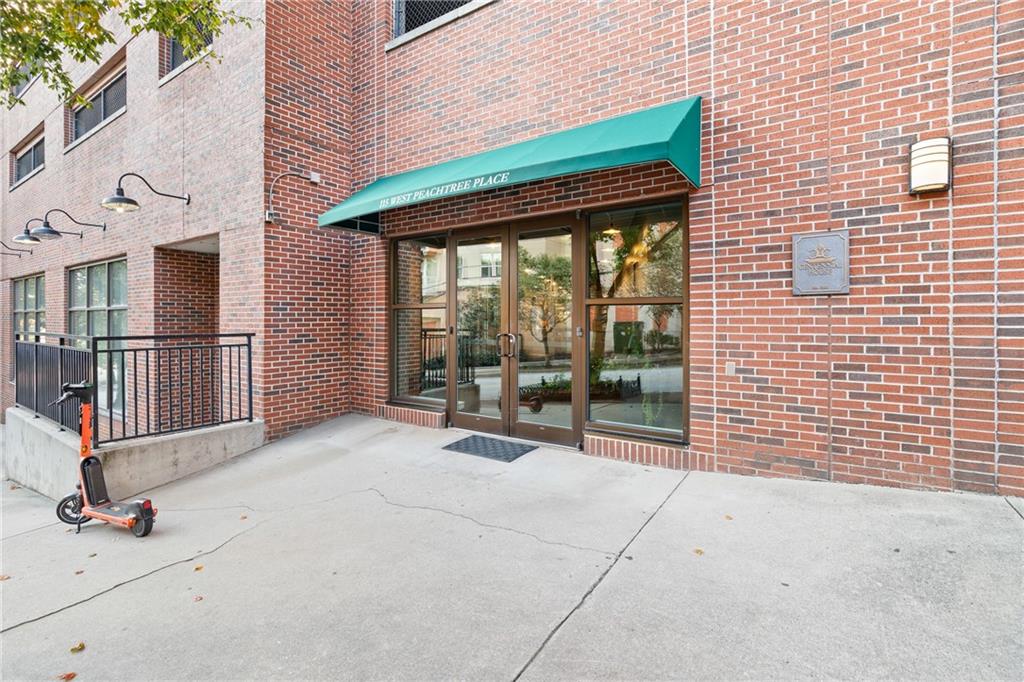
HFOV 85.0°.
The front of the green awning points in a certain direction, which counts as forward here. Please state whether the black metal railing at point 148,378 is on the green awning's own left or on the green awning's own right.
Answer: on the green awning's own right

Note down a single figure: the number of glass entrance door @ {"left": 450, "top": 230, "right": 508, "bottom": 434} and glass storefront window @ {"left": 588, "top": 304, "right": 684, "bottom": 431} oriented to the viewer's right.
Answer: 0

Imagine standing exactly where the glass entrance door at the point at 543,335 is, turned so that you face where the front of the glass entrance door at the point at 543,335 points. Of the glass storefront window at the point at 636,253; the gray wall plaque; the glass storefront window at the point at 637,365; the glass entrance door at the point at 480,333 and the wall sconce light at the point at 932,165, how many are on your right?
1

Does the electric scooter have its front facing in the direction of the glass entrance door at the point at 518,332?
no

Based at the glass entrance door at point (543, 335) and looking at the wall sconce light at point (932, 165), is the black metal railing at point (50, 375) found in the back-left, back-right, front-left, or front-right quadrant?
back-right

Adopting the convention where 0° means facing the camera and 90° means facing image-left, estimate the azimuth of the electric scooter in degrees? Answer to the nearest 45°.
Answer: approximately 135°

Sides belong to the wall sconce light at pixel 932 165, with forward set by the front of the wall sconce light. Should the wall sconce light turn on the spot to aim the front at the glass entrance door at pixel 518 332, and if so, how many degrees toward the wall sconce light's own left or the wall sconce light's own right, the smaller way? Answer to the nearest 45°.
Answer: approximately 45° to the wall sconce light's own right

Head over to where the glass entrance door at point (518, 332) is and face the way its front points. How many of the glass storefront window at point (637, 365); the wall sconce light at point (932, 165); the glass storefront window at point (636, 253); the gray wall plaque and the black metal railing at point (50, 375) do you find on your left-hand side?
4

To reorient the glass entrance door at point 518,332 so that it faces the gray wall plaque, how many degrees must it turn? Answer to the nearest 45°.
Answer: approximately 90° to its left

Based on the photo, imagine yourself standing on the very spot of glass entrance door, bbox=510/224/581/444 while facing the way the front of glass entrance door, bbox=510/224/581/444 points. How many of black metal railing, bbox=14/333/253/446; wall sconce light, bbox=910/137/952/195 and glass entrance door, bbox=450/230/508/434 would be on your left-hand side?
1

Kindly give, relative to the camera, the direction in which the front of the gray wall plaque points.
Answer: facing the viewer and to the left of the viewer

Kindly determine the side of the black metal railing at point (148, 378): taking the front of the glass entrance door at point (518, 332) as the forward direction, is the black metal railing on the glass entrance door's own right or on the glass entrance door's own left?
on the glass entrance door's own right

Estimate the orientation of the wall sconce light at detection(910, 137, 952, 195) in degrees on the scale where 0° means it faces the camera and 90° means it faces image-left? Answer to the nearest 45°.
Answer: approximately 45°

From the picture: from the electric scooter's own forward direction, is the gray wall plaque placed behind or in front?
behind

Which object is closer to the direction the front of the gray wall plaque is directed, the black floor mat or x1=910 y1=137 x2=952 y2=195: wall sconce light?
the black floor mat
